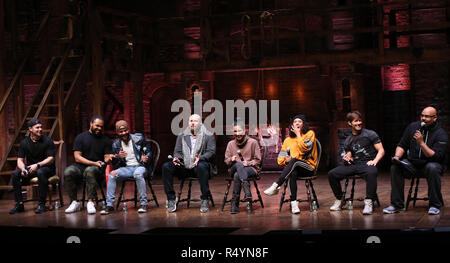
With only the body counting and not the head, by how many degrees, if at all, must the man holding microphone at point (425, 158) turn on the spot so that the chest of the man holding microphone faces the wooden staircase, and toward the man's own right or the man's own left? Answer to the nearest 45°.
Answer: approximately 45° to the man's own right

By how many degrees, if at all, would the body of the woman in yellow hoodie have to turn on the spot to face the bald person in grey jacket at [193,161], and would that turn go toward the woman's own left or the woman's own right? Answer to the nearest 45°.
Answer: approximately 45° to the woman's own right

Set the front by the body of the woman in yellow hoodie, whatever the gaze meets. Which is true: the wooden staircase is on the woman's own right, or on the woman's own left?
on the woman's own right

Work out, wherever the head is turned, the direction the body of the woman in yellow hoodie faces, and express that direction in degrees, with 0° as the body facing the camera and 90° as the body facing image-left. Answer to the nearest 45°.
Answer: approximately 45°

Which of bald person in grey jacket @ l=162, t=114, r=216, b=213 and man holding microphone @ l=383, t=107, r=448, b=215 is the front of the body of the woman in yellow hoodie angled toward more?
the bald person in grey jacket

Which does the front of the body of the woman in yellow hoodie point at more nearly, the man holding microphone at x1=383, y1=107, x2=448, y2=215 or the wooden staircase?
the wooden staircase

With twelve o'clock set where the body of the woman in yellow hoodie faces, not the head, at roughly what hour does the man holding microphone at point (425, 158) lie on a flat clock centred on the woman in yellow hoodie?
The man holding microphone is roughly at 8 o'clock from the woman in yellow hoodie.
